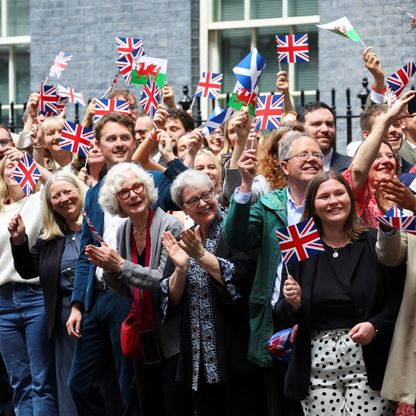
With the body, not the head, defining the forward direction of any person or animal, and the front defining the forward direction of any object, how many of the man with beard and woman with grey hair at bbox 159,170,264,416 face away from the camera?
0

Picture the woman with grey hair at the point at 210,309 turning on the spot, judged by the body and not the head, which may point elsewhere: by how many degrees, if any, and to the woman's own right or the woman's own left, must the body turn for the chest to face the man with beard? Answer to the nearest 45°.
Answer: approximately 180°

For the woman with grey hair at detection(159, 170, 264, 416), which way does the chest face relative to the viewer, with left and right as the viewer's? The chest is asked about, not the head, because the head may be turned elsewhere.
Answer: facing the viewer and to the left of the viewer

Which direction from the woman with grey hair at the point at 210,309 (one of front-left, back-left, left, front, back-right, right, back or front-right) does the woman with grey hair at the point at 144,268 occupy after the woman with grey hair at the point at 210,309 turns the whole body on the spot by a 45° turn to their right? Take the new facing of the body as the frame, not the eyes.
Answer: front-right

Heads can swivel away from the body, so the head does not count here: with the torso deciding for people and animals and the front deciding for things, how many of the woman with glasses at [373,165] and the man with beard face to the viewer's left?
0

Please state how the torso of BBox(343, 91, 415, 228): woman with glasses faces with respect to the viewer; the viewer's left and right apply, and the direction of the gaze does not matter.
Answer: facing the viewer and to the right of the viewer
